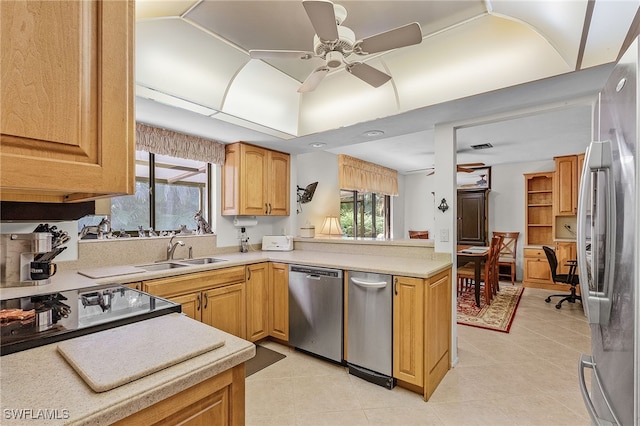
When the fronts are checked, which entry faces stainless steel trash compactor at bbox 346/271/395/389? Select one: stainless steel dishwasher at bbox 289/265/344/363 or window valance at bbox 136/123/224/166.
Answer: the window valance

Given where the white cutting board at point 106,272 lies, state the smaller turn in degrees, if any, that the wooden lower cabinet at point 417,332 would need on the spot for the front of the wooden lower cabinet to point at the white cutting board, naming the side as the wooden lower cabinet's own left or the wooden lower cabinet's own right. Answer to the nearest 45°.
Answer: approximately 45° to the wooden lower cabinet's own right

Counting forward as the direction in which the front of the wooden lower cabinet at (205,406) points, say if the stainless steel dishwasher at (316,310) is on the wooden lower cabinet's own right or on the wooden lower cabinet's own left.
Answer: on the wooden lower cabinet's own left

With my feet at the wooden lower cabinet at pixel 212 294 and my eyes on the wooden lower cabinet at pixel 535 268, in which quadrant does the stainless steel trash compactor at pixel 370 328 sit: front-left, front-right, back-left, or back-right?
front-right

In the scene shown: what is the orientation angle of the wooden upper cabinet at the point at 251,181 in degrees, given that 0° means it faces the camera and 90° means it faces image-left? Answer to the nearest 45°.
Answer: approximately 315°

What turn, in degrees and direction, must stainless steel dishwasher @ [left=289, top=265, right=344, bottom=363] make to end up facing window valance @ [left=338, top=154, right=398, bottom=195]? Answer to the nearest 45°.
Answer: approximately 135° to its right

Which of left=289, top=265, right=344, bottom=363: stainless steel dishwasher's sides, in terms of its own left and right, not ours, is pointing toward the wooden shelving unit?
back

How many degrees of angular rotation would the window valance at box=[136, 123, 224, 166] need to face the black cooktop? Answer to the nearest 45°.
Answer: approximately 45° to its right

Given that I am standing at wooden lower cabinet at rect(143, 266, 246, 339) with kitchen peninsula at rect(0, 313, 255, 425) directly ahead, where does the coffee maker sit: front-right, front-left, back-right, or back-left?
front-right

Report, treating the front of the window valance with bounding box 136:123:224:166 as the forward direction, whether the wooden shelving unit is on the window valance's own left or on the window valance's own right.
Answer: on the window valance's own left

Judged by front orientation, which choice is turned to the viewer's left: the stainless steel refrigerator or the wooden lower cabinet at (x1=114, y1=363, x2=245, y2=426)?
the stainless steel refrigerator

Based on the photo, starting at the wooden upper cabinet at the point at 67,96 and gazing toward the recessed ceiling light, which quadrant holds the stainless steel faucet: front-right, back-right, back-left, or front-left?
front-left

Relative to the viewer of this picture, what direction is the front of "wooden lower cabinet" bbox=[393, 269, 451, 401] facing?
facing the viewer and to the left of the viewer

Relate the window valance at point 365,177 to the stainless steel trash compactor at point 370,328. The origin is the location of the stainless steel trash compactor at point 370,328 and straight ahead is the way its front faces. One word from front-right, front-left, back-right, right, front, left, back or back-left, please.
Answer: back-right

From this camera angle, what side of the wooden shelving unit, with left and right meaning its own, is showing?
front

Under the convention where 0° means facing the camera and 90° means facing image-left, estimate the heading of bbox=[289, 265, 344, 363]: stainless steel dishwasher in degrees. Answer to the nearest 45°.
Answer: approximately 45°

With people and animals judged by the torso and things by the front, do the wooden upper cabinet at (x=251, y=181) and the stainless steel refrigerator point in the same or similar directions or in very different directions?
very different directions
